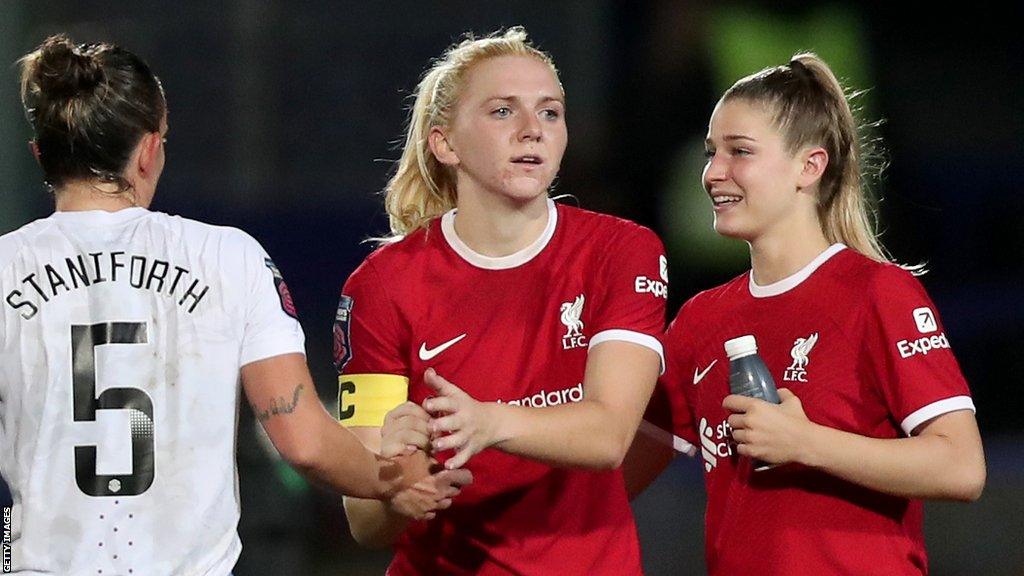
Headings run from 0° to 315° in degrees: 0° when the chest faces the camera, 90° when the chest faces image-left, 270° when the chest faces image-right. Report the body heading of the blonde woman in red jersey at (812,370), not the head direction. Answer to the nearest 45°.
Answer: approximately 45°

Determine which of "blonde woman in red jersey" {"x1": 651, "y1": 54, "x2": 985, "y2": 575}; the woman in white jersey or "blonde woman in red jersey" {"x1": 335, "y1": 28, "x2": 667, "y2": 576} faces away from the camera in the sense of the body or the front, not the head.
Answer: the woman in white jersey

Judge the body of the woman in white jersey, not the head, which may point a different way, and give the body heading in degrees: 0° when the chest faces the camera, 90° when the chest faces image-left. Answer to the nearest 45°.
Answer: approximately 180°

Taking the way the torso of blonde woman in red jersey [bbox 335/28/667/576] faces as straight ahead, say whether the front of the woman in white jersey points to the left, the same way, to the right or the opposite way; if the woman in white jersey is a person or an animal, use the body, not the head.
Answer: the opposite way

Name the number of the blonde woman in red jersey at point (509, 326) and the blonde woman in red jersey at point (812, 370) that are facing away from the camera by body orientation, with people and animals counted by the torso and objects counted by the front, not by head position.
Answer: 0

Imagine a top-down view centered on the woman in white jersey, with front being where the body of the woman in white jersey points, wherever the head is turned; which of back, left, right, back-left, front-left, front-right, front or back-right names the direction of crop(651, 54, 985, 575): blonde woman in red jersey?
right

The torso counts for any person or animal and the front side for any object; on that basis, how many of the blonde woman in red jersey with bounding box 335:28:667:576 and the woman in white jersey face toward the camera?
1

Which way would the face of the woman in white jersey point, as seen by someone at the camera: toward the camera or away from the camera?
away from the camera

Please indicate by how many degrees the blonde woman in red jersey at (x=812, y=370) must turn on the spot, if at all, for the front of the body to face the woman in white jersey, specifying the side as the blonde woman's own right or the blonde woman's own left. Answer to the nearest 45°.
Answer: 0° — they already face them

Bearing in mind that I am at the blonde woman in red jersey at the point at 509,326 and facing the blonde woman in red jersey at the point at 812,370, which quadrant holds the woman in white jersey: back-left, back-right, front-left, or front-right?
back-right

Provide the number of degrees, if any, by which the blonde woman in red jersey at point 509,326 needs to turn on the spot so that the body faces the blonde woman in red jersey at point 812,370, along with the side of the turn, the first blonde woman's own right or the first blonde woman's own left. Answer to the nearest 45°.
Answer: approximately 90° to the first blonde woman's own left
